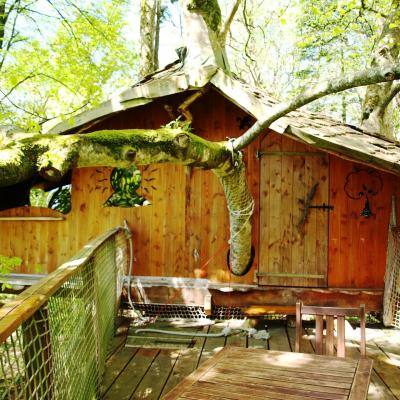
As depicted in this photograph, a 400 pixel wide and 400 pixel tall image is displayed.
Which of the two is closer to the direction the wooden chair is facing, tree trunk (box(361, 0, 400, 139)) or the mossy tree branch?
the mossy tree branch

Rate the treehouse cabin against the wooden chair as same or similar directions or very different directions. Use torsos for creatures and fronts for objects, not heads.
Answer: same or similar directions

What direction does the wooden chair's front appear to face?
toward the camera

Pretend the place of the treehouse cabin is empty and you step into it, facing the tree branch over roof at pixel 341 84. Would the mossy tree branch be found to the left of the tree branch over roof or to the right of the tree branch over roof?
right

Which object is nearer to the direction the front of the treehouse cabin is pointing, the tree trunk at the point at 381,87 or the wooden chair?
the wooden chair

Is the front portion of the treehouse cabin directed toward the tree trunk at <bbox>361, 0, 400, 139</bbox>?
no

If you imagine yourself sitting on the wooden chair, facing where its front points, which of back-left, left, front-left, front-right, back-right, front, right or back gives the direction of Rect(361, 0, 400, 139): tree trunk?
back

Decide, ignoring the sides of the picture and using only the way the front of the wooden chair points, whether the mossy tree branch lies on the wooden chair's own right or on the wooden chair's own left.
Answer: on the wooden chair's own right

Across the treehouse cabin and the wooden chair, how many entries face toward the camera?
2

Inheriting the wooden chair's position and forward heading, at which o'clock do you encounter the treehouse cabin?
The treehouse cabin is roughly at 5 o'clock from the wooden chair.

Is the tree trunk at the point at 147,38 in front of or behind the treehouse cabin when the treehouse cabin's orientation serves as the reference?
behind

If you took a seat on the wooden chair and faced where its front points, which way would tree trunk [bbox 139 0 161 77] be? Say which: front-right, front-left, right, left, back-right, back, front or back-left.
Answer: back-right
